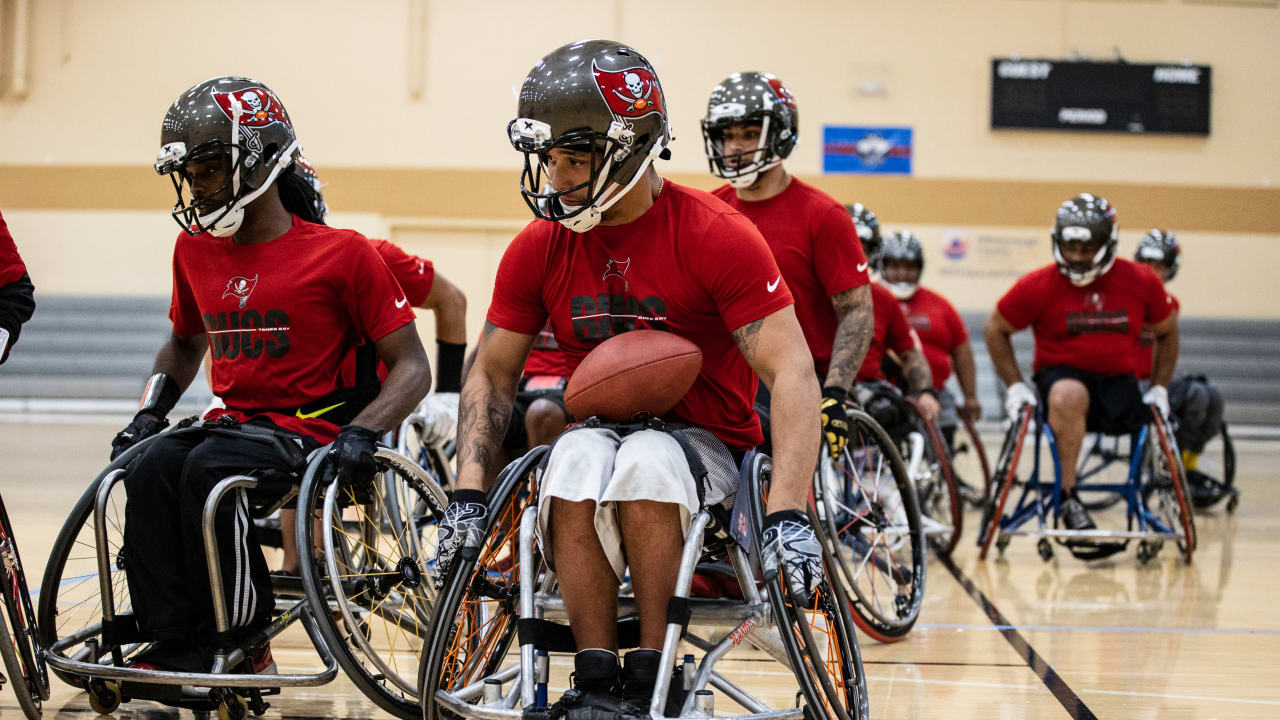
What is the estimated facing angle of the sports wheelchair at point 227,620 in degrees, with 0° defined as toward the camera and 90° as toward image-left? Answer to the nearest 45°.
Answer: approximately 45°

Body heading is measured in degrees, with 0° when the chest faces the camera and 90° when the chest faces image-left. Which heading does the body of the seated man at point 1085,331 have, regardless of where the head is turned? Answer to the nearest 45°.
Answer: approximately 0°

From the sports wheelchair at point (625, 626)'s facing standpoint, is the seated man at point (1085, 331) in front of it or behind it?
behind

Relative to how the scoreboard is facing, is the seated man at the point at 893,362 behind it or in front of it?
in front

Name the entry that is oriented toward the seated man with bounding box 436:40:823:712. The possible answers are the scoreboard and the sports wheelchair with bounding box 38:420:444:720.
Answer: the scoreboard

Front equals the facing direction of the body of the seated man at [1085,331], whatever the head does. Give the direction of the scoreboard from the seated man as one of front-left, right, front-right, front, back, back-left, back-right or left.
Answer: back

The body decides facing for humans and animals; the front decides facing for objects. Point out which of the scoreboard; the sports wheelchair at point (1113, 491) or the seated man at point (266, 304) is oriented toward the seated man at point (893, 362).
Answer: the scoreboard

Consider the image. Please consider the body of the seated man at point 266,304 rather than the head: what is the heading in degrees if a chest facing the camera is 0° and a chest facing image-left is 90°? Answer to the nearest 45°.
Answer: approximately 45°

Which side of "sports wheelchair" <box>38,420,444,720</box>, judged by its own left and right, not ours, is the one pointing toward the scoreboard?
back
